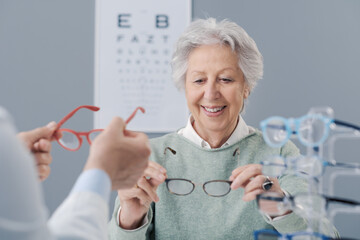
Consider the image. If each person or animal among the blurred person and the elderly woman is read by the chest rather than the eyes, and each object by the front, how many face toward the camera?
1

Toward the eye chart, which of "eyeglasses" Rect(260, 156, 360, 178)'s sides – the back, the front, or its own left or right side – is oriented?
right

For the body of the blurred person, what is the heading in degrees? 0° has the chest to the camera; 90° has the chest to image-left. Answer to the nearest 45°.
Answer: approximately 225°

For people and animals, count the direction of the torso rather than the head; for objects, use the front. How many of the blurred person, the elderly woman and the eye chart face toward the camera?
2

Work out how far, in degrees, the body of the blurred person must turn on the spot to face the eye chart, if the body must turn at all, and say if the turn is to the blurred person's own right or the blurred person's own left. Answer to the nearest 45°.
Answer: approximately 45° to the blurred person's own left
